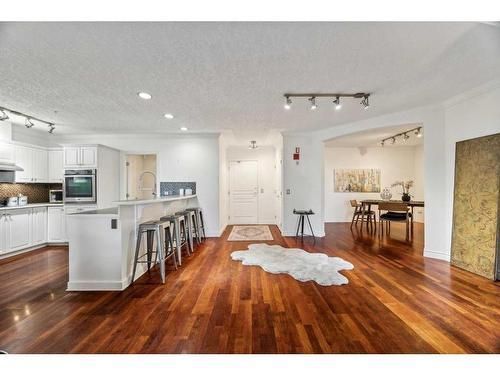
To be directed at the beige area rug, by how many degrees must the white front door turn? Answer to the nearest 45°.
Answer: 0° — it already faces it

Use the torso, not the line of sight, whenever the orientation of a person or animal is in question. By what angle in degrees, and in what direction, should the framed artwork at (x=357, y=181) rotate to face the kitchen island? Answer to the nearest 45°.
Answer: approximately 45° to its right

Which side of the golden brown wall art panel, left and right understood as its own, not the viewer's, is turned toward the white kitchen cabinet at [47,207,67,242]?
front

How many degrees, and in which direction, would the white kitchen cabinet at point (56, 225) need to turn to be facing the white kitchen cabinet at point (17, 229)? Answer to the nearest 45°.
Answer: approximately 45° to its right

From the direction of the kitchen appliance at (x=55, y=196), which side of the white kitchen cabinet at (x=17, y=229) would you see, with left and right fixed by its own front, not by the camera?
left

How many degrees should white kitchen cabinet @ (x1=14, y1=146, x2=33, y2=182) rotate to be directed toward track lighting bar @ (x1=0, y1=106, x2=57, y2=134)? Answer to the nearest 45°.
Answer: approximately 45° to its right

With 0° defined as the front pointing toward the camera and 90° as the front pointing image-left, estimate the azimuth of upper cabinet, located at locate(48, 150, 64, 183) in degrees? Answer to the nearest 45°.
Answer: approximately 0°
